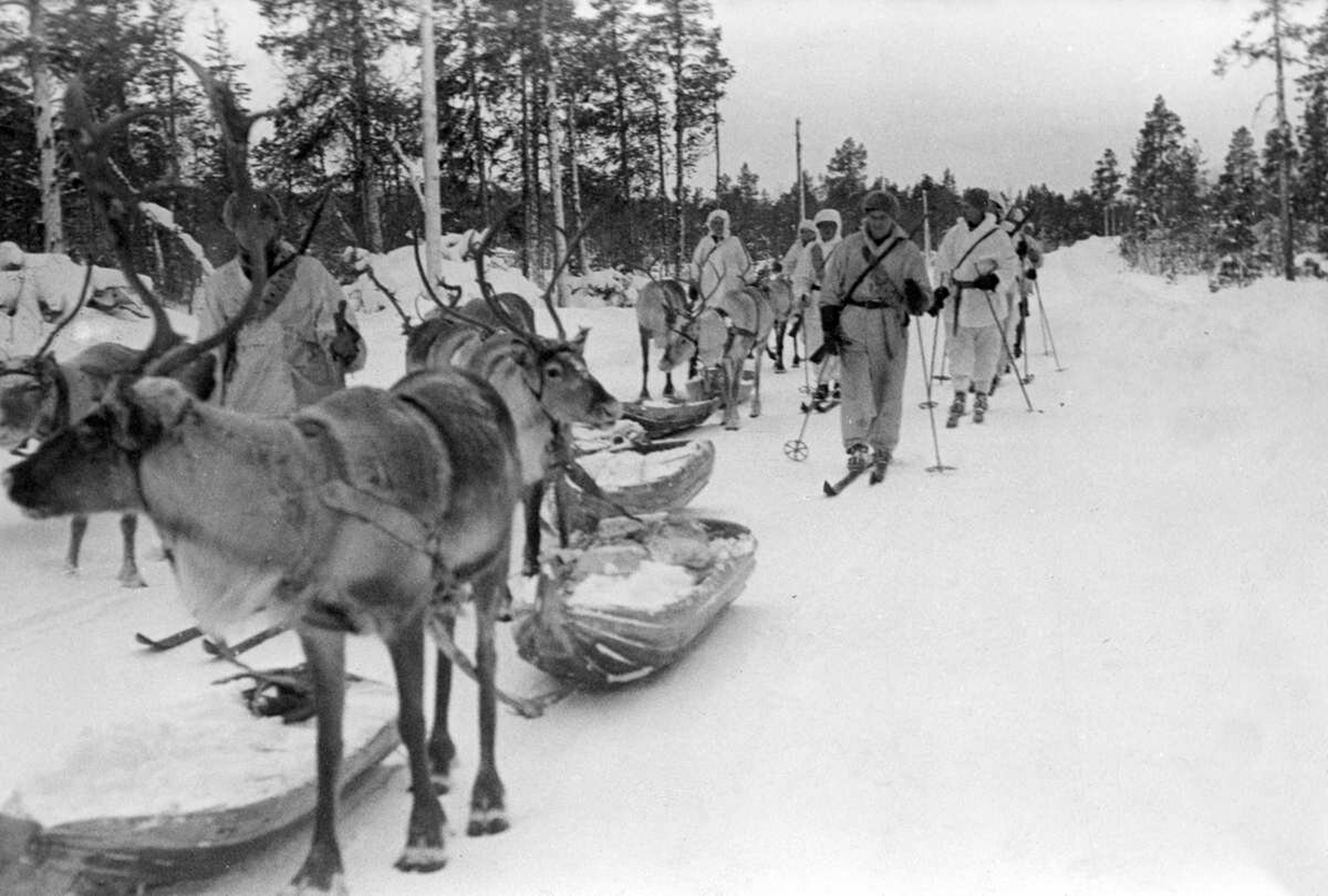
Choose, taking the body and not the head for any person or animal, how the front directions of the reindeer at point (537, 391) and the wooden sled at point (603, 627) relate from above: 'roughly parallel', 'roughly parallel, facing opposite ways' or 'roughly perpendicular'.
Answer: roughly perpendicular

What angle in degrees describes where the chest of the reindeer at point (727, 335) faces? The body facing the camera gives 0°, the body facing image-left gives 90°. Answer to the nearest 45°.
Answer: approximately 45°

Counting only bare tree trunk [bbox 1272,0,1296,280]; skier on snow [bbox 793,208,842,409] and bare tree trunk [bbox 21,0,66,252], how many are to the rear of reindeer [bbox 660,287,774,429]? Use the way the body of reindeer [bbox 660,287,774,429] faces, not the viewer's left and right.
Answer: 2

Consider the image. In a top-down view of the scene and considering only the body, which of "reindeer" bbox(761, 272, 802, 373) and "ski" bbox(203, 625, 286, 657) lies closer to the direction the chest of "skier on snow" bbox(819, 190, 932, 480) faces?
the ski

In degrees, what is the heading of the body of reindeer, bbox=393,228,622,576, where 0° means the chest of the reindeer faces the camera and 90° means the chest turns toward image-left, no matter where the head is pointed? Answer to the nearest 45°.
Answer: approximately 315°

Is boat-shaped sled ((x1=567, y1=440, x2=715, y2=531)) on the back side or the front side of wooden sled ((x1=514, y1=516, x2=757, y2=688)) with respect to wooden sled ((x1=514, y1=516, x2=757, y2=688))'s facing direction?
on the back side

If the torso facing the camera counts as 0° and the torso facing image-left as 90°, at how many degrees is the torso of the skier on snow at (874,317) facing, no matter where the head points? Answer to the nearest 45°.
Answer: approximately 0°

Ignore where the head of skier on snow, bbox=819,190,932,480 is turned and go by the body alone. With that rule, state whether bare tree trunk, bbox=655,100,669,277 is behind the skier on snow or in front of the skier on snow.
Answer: behind

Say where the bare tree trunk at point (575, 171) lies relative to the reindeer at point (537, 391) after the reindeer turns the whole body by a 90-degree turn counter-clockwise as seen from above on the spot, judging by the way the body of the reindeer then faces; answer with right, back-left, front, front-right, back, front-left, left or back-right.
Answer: front-left

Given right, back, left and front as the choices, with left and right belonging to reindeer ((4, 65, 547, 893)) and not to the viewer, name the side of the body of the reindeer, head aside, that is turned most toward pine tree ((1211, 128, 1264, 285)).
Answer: back
